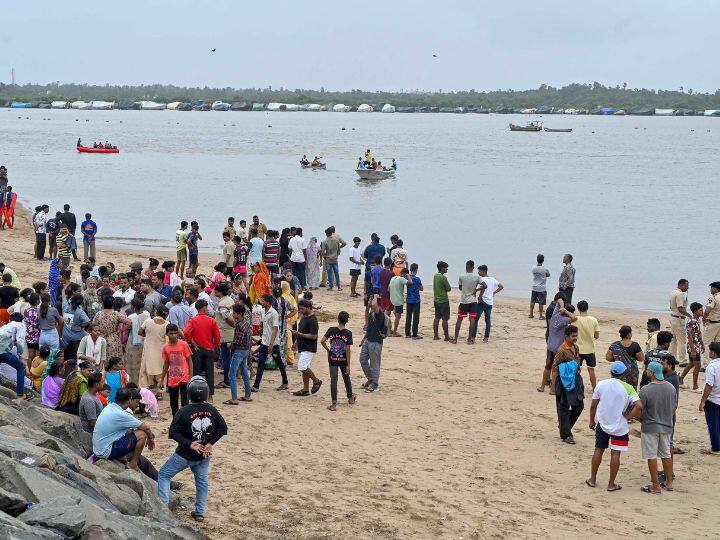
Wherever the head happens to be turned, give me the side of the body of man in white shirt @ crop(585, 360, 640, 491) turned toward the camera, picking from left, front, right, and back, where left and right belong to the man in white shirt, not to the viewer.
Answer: back

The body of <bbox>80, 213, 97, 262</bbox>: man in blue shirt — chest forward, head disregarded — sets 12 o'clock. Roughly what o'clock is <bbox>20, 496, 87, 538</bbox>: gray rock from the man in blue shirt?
The gray rock is roughly at 6 o'clock from the man in blue shirt.

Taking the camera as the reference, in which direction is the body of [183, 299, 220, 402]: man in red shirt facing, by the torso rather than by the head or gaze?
away from the camera

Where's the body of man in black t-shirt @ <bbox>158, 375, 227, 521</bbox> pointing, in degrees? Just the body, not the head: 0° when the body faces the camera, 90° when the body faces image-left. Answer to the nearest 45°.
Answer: approximately 180°

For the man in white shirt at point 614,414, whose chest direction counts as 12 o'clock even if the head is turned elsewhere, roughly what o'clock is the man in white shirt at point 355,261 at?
the man in white shirt at point 355,261 is roughly at 11 o'clock from the man in white shirt at point 614,414.

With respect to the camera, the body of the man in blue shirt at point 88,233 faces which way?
away from the camera

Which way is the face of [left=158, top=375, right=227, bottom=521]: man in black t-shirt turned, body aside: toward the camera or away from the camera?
away from the camera
